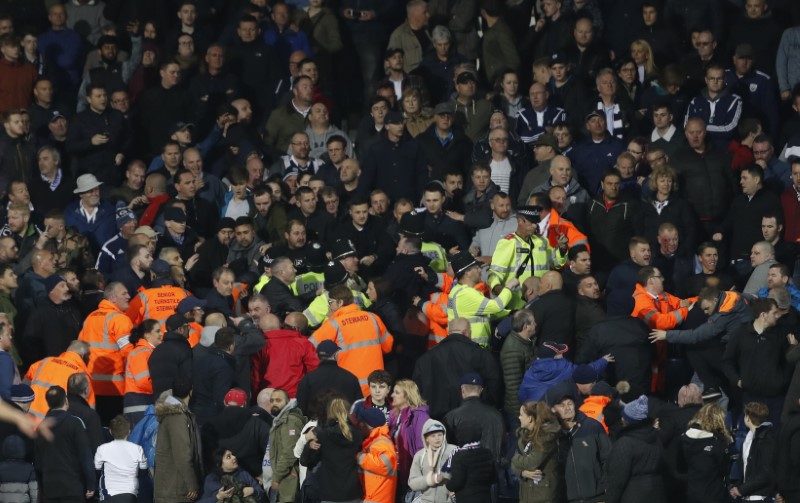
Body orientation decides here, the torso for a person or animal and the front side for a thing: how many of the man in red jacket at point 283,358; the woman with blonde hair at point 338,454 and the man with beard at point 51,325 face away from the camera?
2

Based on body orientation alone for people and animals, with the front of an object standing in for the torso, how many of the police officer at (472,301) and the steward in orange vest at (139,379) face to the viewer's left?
0

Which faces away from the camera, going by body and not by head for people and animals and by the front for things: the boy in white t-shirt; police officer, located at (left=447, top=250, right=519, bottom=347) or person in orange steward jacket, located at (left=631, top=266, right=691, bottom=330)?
the boy in white t-shirt

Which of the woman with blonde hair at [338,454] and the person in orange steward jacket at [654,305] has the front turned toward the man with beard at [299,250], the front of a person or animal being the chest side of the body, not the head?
the woman with blonde hair

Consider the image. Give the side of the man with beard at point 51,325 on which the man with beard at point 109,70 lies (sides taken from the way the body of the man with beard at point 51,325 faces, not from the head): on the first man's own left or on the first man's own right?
on the first man's own left

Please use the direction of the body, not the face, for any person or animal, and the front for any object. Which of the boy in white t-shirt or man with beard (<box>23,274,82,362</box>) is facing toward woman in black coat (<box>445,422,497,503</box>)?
the man with beard

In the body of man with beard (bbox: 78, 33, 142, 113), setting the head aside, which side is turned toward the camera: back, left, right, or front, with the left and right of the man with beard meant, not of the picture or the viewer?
front

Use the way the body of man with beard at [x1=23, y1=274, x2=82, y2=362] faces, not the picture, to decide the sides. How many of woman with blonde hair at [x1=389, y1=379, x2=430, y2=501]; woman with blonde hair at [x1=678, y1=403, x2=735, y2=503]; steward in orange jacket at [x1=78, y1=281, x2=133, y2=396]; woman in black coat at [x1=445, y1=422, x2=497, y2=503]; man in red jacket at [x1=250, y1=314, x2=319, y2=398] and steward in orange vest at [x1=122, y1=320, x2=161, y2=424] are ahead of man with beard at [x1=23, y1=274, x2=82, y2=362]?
6

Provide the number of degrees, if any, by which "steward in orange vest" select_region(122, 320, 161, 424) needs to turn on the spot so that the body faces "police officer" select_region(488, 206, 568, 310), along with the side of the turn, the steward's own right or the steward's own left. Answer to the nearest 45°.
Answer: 0° — they already face them

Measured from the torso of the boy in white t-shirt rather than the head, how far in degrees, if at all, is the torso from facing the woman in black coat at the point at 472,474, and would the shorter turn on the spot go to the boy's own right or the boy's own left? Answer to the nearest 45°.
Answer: approximately 135° to the boy's own right

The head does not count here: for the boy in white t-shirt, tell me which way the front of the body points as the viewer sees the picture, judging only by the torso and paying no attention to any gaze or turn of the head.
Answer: away from the camera

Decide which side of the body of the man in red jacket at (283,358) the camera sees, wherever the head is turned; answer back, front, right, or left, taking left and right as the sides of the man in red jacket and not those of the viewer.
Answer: back
